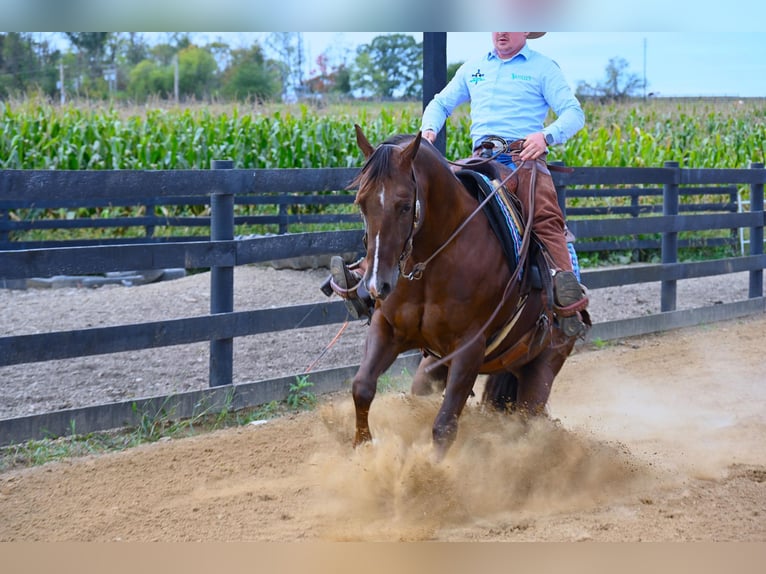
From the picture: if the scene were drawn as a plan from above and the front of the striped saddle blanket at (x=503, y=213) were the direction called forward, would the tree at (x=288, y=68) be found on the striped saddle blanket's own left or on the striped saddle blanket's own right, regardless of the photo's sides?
on the striped saddle blanket's own right

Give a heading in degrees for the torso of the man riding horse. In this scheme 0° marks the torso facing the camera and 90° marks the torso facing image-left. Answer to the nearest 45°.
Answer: approximately 45°

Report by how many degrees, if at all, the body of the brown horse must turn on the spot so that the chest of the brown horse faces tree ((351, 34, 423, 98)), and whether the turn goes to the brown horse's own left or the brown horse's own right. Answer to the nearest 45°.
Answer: approximately 135° to the brown horse's own right

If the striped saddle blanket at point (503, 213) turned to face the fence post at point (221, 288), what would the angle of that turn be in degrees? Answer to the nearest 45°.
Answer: approximately 90° to its right

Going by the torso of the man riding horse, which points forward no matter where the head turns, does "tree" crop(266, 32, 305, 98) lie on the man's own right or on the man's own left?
on the man's own right

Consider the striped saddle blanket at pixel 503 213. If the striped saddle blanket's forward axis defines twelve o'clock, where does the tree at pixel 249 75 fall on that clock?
The tree is roughly at 4 o'clock from the striped saddle blanket.

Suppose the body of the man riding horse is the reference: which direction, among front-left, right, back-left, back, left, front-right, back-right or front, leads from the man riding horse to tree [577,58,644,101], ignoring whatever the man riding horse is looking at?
back-right
